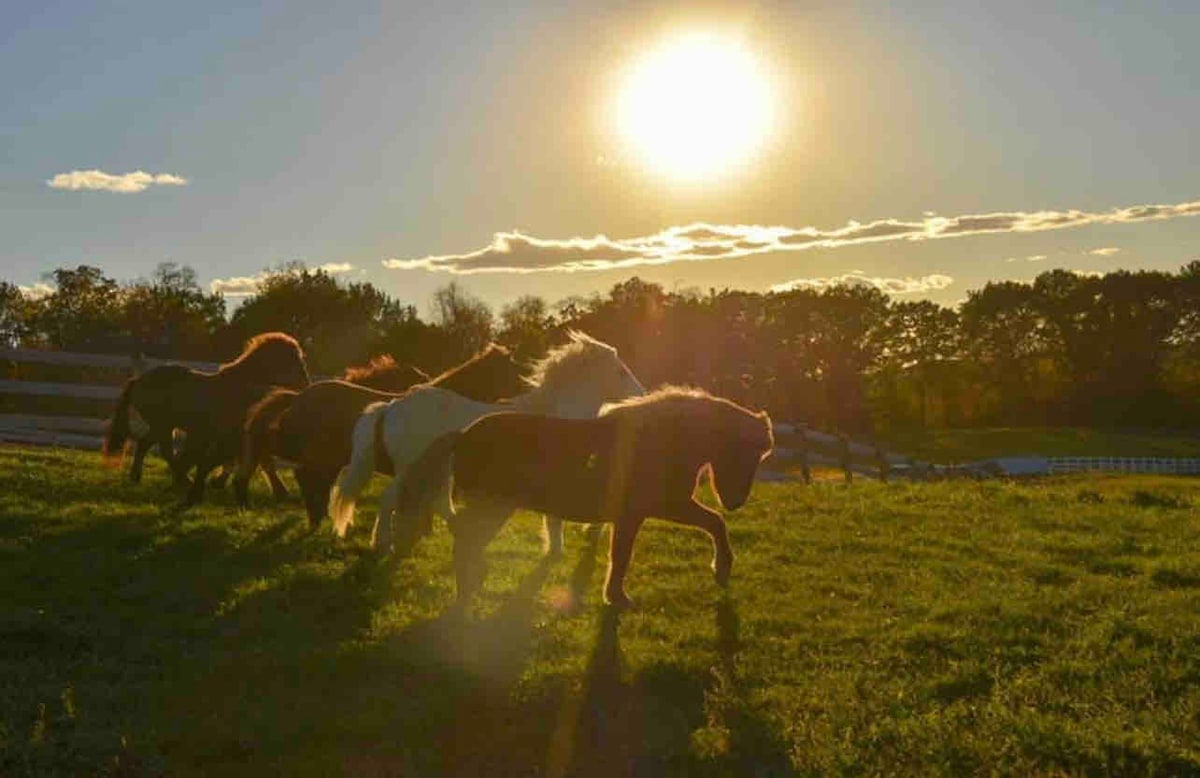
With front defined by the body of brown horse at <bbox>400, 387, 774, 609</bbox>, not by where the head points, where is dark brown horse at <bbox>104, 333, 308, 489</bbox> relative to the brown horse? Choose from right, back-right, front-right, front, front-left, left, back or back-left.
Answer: back-left

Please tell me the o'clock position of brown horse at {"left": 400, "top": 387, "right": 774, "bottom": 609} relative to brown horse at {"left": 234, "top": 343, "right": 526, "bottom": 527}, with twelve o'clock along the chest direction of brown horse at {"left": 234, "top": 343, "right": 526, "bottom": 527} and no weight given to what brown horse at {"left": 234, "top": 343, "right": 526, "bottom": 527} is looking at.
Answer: brown horse at {"left": 400, "top": 387, "right": 774, "bottom": 609} is roughly at 2 o'clock from brown horse at {"left": 234, "top": 343, "right": 526, "bottom": 527}.

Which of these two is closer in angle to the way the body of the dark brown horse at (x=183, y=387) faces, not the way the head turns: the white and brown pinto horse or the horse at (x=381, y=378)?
the horse

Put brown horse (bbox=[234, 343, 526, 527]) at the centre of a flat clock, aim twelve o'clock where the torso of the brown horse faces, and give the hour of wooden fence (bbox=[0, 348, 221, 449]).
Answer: The wooden fence is roughly at 8 o'clock from the brown horse.

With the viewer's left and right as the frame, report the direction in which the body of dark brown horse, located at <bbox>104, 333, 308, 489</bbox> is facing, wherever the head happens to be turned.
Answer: facing to the right of the viewer

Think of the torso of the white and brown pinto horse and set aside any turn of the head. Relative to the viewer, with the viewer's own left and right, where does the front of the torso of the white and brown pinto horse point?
facing to the right of the viewer

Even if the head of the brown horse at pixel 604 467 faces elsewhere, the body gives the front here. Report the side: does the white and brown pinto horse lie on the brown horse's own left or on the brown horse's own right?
on the brown horse's own left

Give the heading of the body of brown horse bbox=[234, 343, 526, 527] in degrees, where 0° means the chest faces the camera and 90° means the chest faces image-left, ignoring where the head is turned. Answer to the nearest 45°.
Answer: approximately 270°

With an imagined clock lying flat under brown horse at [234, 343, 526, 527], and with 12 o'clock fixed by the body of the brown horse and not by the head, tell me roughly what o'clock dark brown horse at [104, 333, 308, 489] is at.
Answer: The dark brown horse is roughly at 8 o'clock from the brown horse.

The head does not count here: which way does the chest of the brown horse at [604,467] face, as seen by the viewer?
to the viewer's right
